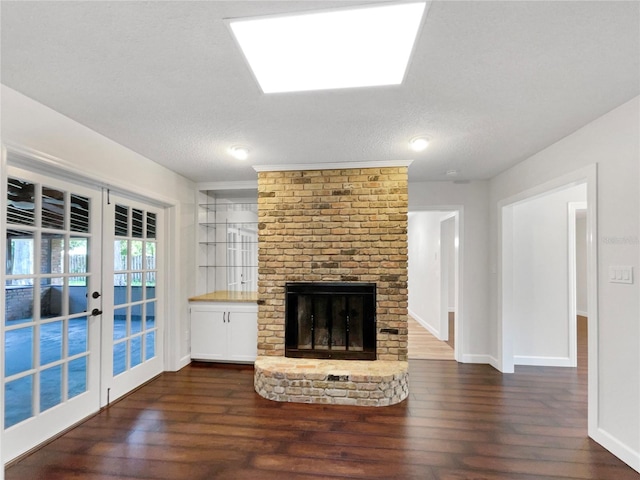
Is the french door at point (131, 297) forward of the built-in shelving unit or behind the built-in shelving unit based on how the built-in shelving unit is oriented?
forward

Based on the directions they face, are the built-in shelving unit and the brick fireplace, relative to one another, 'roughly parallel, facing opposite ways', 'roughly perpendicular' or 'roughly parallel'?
roughly parallel

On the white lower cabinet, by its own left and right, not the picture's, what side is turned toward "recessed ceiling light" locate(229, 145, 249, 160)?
front

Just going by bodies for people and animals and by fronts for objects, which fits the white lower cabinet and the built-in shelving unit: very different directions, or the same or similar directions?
same or similar directions

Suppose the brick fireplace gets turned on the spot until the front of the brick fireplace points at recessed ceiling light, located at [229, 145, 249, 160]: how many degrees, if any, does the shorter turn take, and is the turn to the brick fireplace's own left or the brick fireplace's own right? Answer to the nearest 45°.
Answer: approximately 45° to the brick fireplace's own right

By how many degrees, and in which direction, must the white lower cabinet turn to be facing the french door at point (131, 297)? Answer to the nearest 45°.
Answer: approximately 45° to its right

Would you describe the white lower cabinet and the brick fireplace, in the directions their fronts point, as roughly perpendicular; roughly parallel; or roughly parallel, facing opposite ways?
roughly parallel

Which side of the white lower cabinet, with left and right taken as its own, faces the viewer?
front

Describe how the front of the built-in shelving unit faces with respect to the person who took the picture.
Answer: facing the viewer

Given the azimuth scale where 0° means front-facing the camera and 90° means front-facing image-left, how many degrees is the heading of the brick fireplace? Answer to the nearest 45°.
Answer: approximately 0°

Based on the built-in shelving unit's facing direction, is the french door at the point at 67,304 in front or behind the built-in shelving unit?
in front

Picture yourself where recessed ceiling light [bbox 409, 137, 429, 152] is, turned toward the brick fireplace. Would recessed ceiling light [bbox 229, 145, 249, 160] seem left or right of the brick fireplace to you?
left
